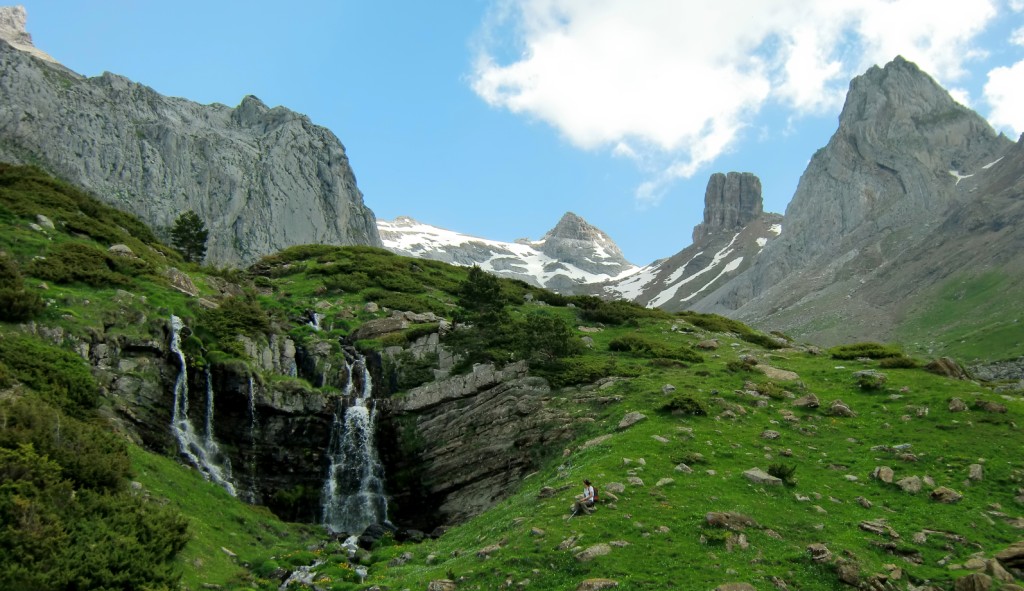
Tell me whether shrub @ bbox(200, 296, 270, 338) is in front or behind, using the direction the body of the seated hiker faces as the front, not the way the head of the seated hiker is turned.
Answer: in front

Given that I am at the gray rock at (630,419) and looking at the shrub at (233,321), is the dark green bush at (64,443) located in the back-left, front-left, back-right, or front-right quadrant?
front-left

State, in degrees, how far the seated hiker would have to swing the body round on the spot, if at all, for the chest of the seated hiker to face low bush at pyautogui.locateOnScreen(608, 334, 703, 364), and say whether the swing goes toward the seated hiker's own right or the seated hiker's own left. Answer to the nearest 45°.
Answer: approximately 90° to the seated hiker's own right

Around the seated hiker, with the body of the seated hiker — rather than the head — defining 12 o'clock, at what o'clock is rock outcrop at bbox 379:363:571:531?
The rock outcrop is roughly at 2 o'clock from the seated hiker.

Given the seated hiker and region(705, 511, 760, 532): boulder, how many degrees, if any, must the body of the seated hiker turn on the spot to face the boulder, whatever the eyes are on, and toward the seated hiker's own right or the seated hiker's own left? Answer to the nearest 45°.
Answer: approximately 180°

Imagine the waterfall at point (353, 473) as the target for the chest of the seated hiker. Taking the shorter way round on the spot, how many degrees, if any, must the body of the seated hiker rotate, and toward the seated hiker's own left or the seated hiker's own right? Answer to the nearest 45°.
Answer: approximately 45° to the seated hiker's own right

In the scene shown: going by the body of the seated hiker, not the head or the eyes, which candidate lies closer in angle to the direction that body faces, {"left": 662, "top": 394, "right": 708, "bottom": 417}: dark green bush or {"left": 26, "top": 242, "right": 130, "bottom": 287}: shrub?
the shrub

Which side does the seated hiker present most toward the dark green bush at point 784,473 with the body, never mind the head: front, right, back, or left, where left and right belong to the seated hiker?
back

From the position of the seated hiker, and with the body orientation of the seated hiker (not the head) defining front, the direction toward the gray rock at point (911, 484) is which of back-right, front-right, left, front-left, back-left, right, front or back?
back

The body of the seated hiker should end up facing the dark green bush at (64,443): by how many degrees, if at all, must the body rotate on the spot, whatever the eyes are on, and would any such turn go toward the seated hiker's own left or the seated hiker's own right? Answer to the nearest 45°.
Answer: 0° — they already face it

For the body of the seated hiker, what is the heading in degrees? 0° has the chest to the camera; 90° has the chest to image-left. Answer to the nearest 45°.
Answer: approximately 90°

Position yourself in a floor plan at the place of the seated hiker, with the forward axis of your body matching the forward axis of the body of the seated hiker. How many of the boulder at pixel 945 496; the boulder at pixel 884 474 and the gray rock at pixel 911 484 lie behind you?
3

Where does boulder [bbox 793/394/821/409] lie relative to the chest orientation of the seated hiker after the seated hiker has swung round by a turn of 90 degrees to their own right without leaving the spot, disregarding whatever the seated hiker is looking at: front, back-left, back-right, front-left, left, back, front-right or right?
front-right

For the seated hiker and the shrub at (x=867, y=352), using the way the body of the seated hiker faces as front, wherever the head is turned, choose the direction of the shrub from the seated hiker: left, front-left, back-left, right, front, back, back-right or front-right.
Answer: back-right
